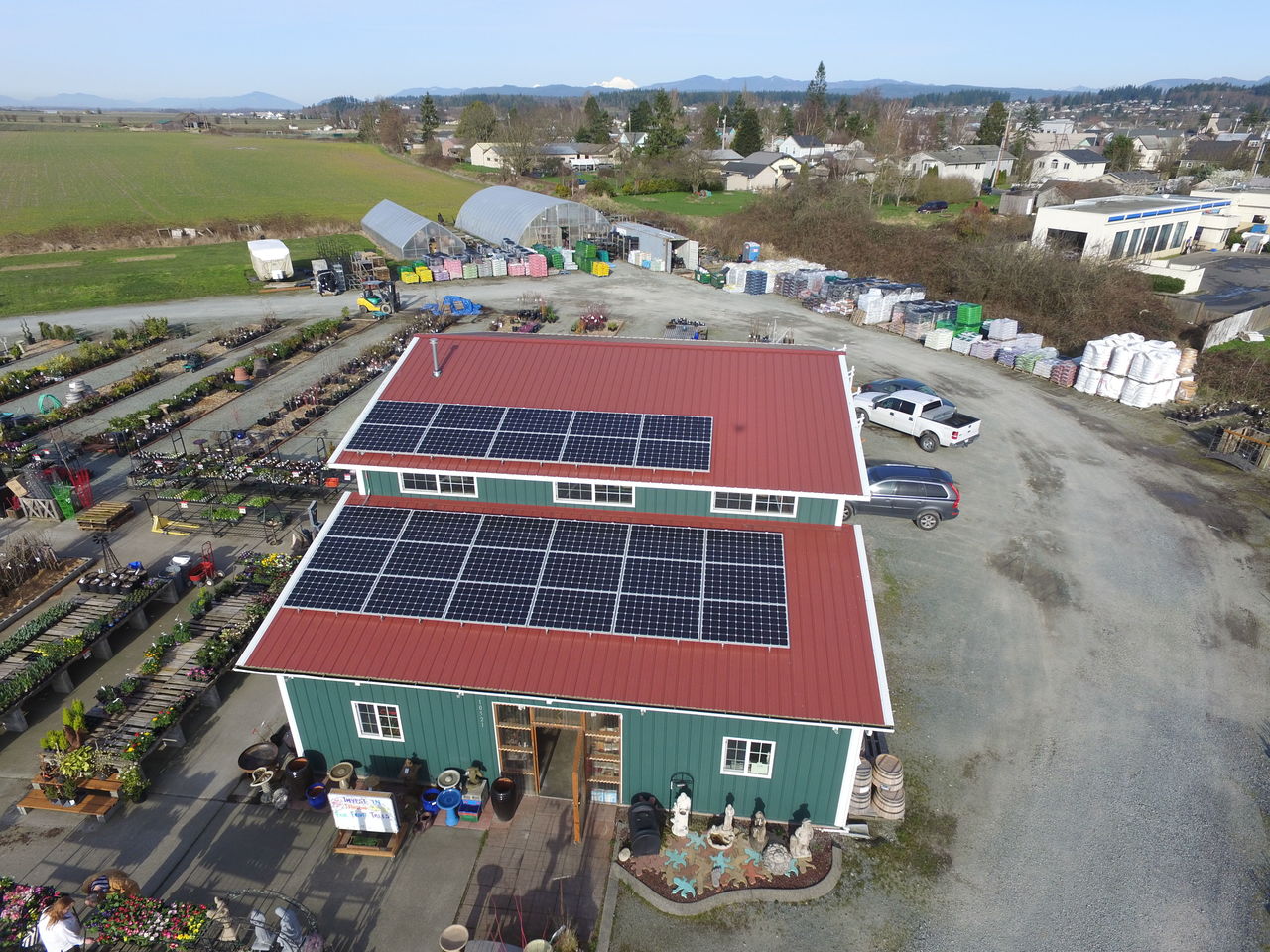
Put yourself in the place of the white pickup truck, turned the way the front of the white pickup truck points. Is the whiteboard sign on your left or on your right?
on your left

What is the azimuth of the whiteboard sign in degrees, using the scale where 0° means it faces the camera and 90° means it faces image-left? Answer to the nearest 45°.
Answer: approximately 0°

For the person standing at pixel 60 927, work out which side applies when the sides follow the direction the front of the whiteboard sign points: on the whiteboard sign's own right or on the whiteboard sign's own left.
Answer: on the whiteboard sign's own right

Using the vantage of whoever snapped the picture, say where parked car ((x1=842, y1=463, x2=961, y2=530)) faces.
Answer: facing to the left of the viewer

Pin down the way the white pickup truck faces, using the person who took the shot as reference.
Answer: facing away from the viewer and to the left of the viewer

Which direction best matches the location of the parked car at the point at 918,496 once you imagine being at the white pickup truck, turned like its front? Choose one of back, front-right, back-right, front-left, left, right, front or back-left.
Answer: back-left

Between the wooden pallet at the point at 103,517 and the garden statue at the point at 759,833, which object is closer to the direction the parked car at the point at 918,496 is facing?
the wooden pallet

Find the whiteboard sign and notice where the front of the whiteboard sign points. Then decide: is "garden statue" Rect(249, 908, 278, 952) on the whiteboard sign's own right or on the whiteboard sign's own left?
on the whiteboard sign's own right

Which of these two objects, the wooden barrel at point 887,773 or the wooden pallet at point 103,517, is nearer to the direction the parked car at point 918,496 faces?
the wooden pallet
